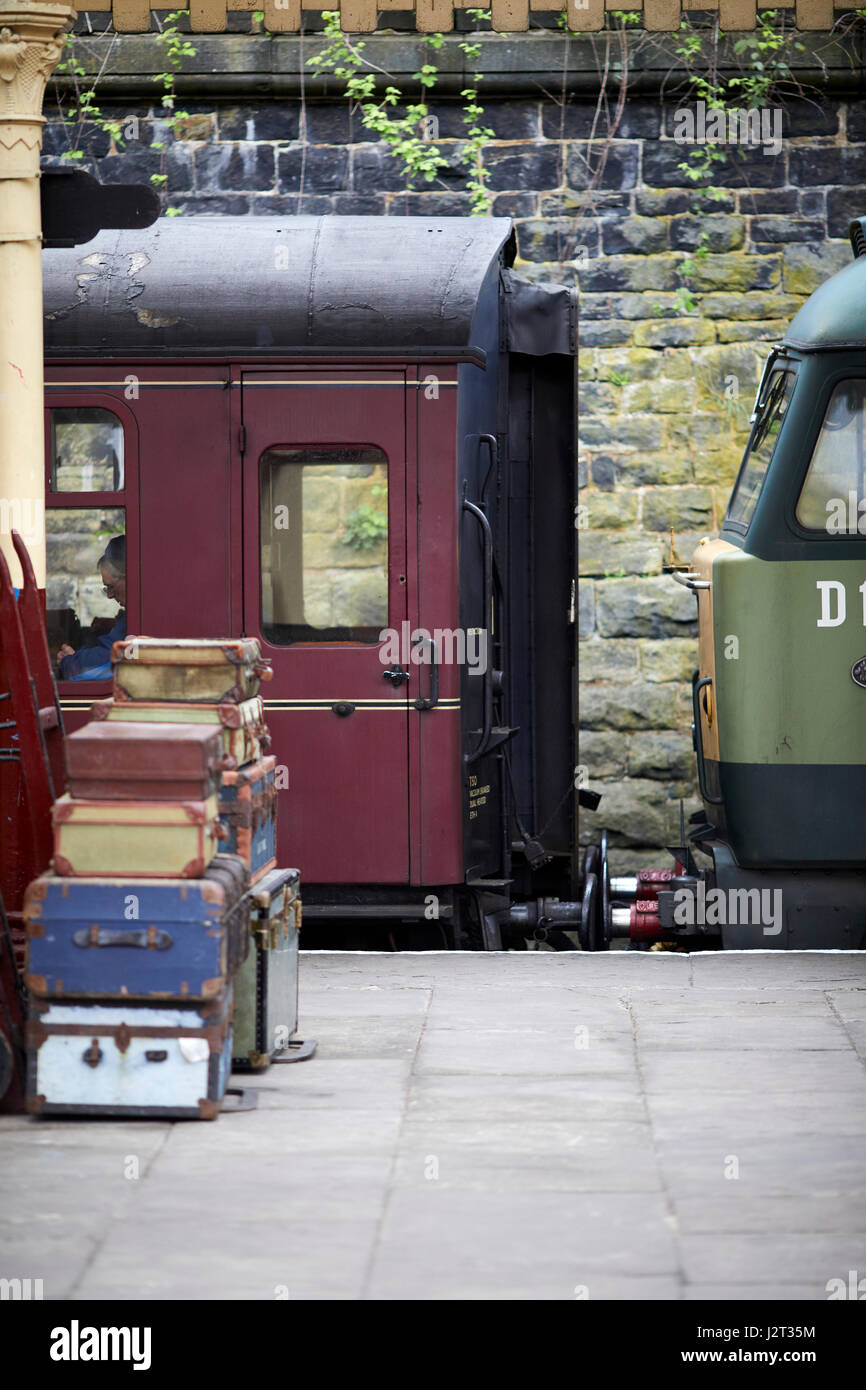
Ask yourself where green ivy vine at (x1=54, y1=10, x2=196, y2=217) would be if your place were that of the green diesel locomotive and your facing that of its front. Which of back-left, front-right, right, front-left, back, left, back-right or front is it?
front-right

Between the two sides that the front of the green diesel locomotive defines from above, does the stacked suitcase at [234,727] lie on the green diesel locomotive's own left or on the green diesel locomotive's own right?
on the green diesel locomotive's own left

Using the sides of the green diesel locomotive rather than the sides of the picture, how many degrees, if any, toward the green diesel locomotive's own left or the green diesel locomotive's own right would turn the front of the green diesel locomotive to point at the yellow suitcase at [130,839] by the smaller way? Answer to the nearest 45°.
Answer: approximately 45° to the green diesel locomotive's own left

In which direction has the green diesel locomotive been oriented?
to the viewer's left

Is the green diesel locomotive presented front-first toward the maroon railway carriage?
yes

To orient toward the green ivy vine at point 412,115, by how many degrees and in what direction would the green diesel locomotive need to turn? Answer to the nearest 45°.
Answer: approximately 45° to its right

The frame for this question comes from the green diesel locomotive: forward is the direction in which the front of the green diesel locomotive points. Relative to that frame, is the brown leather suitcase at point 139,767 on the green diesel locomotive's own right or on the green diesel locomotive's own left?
on the green diesel locomotive's own left

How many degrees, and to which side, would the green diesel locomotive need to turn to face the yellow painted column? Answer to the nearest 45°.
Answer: approximately 45° to its left

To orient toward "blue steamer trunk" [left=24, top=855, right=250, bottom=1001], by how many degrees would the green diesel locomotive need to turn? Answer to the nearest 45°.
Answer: approximately 45° to its left

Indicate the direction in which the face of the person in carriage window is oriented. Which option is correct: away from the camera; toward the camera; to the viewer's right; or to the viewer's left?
to the viewer's left

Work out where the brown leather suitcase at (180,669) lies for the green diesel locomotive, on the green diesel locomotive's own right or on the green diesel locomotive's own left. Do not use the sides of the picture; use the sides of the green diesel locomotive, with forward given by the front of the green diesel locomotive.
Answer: on the green diesel locomotive's own left

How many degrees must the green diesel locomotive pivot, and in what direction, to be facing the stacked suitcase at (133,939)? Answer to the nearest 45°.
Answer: approximately 45° to its left
